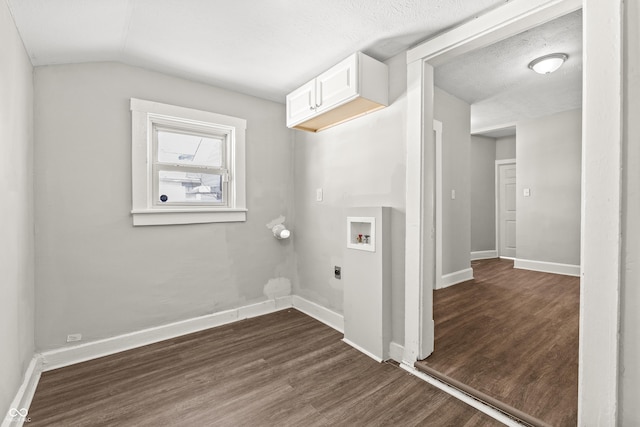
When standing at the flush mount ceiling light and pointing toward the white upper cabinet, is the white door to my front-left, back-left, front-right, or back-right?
back-right

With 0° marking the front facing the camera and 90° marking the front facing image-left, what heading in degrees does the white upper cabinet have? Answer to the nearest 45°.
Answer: approximately 45°

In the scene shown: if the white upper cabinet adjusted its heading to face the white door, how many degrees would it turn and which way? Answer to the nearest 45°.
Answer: approximately 180°

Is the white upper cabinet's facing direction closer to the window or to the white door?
the window

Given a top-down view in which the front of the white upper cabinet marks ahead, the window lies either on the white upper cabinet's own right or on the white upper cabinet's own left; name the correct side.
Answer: on the white upper cabinet's own right

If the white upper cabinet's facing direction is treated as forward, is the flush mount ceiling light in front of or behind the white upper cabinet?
behind

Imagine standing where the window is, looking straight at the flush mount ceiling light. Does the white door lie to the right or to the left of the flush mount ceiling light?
left

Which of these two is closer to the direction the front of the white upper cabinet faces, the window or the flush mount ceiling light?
the window
